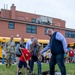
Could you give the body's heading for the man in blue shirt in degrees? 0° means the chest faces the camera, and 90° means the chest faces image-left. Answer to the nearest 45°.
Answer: approximately 45°
